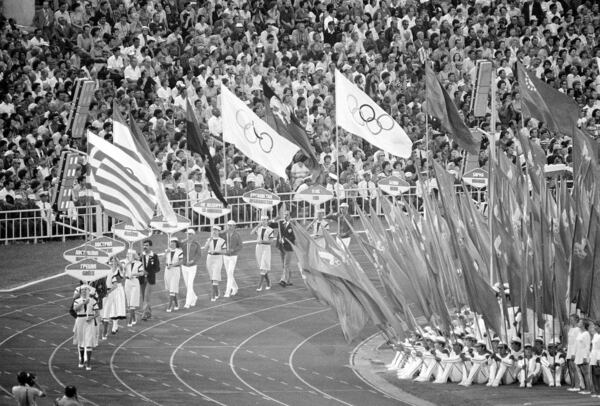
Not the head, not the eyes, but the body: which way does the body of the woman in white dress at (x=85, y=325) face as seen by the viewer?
toward the camera

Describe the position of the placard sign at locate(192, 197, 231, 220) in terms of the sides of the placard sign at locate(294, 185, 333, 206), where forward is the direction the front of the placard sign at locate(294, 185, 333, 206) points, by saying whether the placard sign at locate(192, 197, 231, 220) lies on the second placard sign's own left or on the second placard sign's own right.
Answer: on the second placard sign's own right

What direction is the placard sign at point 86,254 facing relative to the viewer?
toward the camera

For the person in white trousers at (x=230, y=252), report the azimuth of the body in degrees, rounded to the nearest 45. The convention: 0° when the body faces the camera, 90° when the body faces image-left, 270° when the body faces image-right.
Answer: approximately 45°

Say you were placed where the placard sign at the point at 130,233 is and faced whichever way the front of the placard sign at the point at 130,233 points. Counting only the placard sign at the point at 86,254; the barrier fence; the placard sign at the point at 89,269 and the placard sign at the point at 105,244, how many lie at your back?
1

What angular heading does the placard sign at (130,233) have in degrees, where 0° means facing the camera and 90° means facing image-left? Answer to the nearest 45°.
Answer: approximately 0°

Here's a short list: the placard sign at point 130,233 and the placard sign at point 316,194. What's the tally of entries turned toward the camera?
2

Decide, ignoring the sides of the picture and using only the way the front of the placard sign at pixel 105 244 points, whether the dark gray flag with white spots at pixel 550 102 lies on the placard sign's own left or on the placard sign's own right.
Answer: on the placard sign's own left

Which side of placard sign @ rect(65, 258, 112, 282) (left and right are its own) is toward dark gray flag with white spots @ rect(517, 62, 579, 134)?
left
